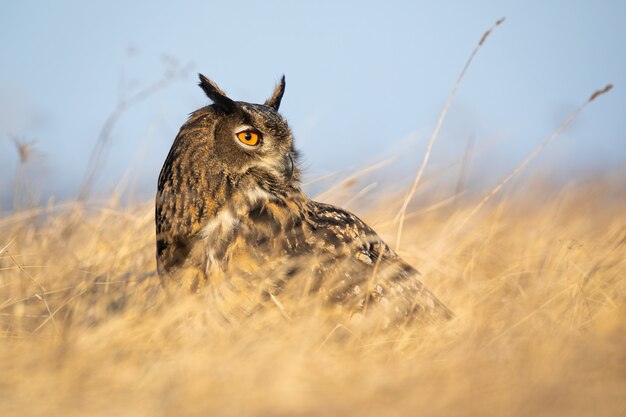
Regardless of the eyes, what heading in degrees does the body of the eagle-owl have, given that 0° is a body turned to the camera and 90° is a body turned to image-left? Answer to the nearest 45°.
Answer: approximately 90°
